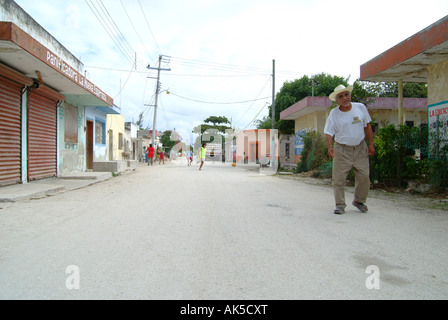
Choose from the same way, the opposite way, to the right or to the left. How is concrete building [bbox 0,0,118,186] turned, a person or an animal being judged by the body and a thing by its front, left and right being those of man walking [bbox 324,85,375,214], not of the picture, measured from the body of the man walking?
to the left

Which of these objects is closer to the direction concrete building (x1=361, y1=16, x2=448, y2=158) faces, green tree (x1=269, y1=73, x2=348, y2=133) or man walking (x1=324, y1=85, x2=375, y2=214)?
the man walking

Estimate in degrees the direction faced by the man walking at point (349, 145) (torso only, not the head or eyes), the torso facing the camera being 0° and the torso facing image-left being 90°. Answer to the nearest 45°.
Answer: approximately 0°

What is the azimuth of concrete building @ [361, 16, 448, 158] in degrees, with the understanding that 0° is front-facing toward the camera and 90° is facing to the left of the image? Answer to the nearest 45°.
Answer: approximately 45°

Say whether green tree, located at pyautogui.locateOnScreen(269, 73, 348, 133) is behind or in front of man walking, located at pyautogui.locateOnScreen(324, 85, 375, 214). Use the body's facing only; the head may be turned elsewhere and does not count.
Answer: behind

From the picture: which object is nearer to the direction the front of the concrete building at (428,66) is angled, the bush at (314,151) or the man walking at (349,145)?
the man walking

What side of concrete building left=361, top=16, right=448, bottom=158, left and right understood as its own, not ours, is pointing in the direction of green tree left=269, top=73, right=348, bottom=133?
right

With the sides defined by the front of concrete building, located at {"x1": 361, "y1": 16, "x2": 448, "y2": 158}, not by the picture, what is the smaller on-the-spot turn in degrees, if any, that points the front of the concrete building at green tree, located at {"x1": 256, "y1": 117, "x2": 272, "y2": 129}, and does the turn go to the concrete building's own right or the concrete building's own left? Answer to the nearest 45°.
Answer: approximately 90° to the concrete building's own right

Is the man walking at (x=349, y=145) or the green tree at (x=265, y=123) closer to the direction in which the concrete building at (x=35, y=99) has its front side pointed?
the man walking

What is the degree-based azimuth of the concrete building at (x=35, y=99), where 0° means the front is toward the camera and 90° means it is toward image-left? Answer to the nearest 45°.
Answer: approximately 315°
